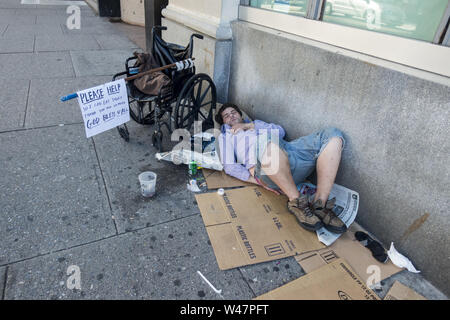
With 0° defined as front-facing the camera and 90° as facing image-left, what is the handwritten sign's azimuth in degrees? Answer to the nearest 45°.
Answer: approximately 0°

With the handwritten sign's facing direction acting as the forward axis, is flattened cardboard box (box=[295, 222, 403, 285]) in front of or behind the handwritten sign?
in front

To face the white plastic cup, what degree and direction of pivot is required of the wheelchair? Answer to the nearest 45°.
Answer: approximately 45° to its left

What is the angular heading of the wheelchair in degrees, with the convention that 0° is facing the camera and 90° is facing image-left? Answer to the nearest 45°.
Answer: approximately 45°

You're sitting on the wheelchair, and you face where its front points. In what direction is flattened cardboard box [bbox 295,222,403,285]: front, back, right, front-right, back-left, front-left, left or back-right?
left

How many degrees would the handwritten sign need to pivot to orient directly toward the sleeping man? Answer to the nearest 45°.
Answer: approximately 45° to its left

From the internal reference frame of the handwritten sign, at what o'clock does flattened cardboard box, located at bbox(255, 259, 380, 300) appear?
The flattened cardboard box is roughly at 11 o'clock from the handwritten sign.

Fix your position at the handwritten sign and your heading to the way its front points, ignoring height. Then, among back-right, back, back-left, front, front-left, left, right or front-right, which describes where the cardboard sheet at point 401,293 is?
front-left

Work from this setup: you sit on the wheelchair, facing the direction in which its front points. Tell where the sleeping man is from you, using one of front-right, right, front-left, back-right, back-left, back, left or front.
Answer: left

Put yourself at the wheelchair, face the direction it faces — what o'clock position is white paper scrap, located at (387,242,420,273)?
The white paper scrap is roughly at 9 o'clock from the wheelchair.
